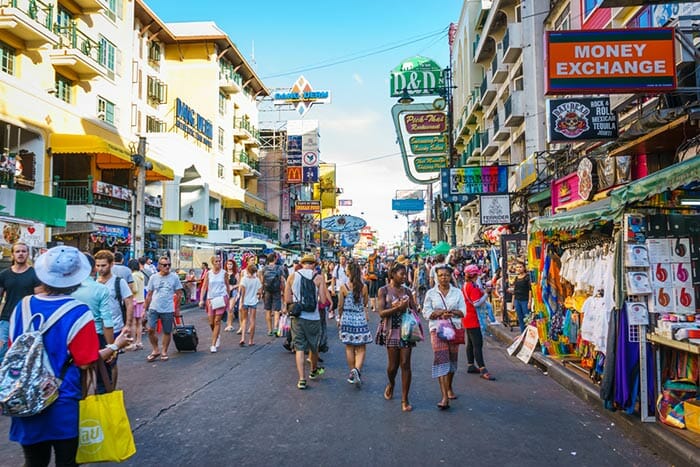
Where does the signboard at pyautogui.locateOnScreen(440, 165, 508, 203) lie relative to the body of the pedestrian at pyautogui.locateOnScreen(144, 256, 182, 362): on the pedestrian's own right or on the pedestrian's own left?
on the pedestrian's own left

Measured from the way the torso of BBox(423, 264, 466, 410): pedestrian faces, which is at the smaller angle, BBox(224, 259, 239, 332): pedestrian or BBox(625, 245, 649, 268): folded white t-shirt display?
the folded white t-shirt display

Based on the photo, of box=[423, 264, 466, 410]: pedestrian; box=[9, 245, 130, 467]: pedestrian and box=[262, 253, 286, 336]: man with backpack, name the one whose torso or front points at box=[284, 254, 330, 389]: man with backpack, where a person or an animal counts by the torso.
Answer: box=[9, 245, 130, 467]: pedestrian

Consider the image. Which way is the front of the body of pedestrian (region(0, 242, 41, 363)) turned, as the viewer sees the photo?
toward the camera

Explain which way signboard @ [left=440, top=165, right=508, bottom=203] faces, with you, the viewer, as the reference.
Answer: facing the viewer

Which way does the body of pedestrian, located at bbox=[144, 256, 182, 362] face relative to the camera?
toward the camera

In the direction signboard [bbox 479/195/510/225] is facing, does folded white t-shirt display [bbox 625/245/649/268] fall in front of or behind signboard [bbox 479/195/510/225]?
in front

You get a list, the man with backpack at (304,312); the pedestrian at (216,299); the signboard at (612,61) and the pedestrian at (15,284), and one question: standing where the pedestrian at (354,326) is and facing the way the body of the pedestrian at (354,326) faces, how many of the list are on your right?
1

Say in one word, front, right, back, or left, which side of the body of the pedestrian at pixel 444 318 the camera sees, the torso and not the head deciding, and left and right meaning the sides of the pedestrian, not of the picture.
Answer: front

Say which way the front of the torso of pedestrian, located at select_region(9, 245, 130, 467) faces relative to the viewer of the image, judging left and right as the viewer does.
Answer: facing away from the viewer and to the right of the viewer

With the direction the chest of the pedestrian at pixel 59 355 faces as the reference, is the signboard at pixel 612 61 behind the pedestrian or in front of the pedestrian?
in front

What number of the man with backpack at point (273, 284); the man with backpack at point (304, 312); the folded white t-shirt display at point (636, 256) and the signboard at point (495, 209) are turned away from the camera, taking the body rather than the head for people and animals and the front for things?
2

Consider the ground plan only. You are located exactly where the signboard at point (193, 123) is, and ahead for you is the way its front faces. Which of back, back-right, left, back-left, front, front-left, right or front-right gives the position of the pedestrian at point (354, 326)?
front-right

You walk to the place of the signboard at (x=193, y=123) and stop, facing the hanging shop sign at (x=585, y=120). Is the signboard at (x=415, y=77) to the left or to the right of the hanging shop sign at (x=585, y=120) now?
left

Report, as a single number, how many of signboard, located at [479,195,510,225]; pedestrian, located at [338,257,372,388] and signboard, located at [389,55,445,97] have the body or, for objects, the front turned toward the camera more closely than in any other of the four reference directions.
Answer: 2
